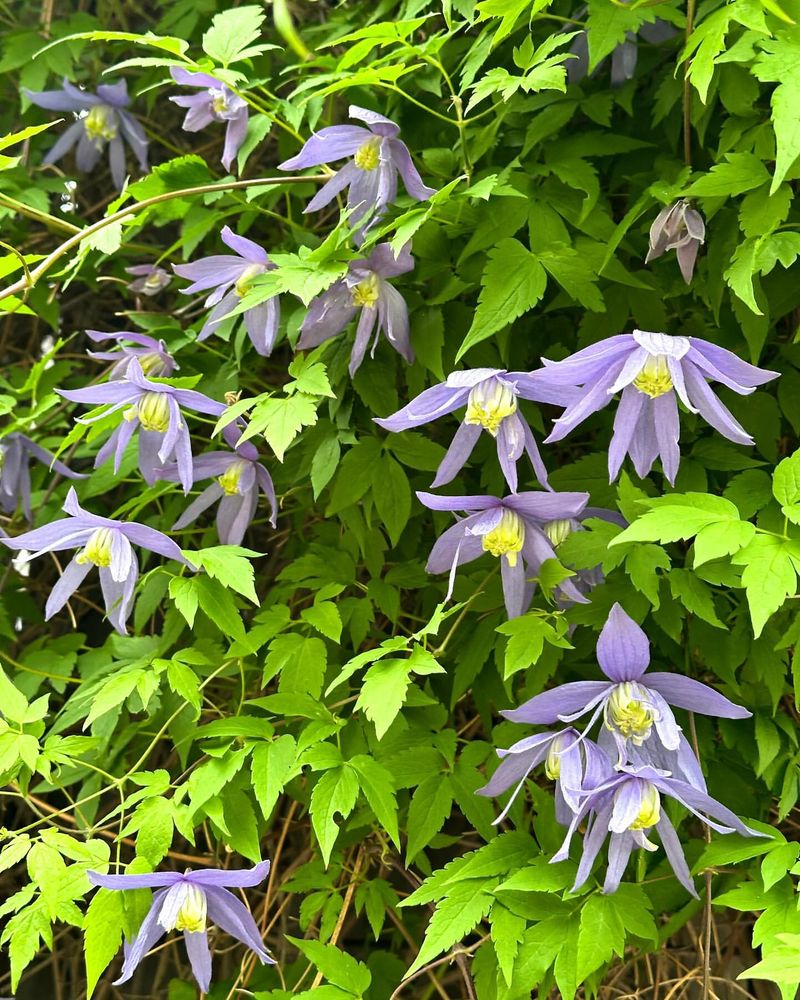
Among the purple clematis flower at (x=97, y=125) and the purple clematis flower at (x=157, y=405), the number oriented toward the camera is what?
2

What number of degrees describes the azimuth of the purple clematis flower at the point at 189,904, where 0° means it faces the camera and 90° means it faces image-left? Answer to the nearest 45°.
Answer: approximately 0°

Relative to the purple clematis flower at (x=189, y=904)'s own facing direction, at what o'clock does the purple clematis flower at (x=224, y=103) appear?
the purple clematis flower at (x=224, y=103) is roughly at 6 o'clock from the purple clematis flower at (x=189, y=904).

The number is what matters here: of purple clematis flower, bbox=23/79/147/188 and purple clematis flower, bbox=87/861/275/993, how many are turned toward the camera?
2

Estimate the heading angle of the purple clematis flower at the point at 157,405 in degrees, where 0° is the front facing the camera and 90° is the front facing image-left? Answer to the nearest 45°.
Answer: approximately 0°
